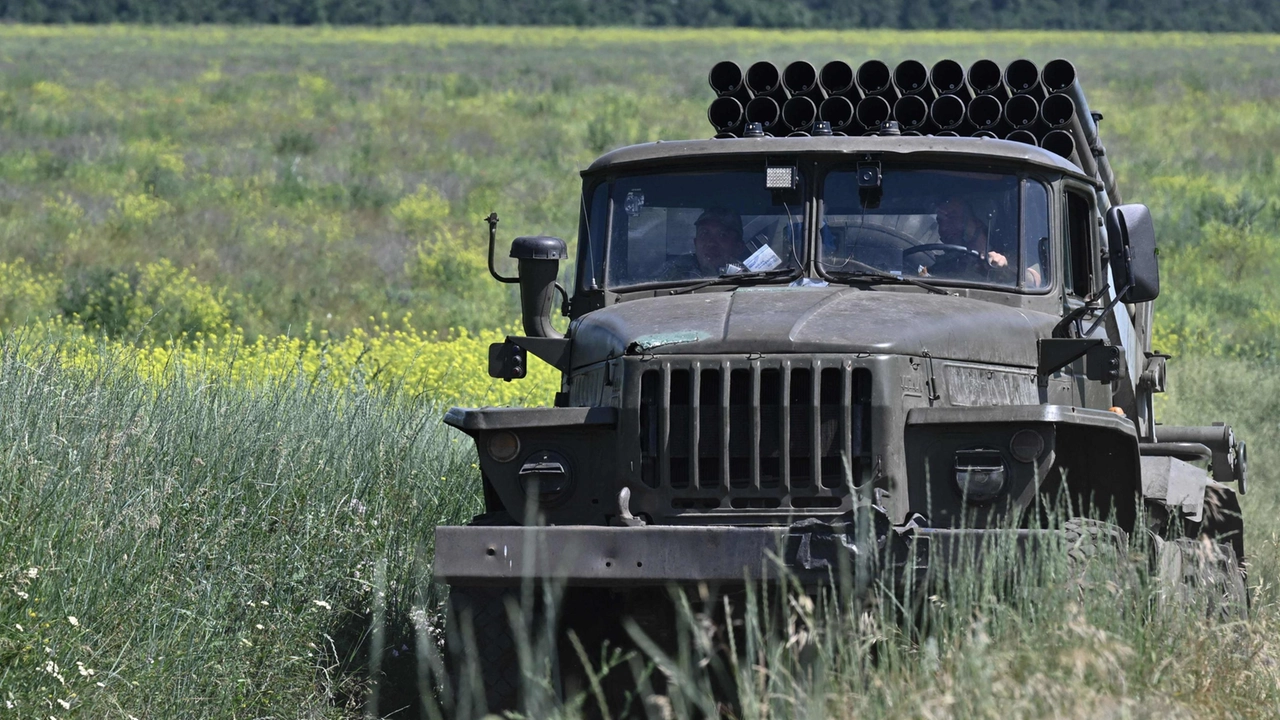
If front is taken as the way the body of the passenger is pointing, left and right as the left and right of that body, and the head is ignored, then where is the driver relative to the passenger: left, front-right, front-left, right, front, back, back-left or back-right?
left

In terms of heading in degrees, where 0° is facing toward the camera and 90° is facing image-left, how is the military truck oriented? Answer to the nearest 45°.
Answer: approximately 0°
